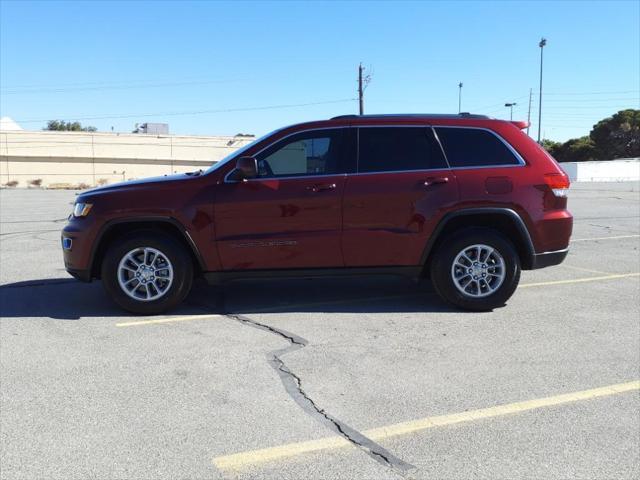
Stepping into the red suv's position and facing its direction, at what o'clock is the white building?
The white building is roughly at 4 o'clock from the red suv.

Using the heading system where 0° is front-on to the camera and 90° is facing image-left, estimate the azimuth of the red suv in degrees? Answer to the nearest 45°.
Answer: approximately 90°
